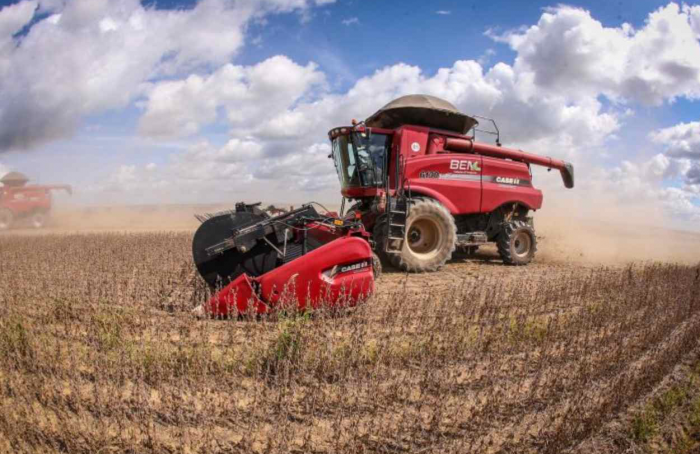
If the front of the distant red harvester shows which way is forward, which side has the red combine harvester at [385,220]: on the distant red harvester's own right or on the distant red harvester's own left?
on the distant red harvester's own left

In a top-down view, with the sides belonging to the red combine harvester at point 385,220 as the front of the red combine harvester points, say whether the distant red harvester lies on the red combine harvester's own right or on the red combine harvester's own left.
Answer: on the red combine harvester's own right

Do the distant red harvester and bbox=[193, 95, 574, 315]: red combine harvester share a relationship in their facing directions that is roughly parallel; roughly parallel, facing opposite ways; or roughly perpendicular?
roughly parallel

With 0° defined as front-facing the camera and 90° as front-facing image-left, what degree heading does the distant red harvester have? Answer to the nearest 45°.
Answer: approximately 90°

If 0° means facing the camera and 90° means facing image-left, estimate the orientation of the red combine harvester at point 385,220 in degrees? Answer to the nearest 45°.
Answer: approximately 45°

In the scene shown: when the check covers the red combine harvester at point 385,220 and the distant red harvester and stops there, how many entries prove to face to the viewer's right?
0
